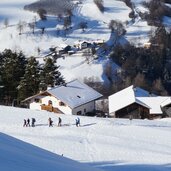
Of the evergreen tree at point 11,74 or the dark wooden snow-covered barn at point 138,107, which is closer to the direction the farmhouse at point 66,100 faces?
the evergreen tree

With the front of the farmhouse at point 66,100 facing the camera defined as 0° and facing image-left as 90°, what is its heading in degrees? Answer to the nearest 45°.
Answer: approximately 45°

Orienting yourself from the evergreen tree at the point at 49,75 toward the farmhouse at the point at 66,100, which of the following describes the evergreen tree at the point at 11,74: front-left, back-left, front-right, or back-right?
back-right

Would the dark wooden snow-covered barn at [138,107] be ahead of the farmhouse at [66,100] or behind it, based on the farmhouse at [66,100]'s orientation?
behind
